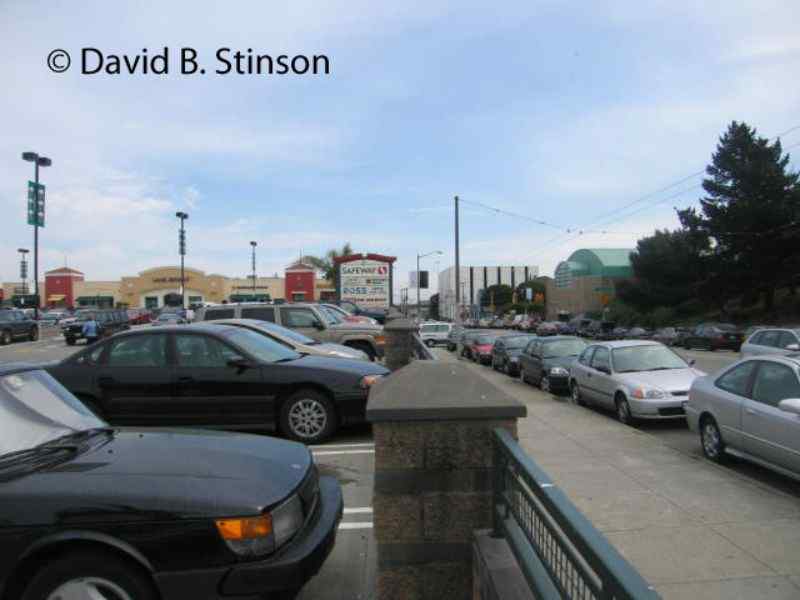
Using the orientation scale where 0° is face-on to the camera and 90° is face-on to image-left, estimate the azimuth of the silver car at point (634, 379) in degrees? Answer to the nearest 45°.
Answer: approximately 315°

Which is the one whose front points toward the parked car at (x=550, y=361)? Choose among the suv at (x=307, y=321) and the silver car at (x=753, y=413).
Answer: the suv

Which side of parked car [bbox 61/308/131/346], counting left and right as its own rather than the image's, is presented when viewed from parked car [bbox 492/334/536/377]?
left

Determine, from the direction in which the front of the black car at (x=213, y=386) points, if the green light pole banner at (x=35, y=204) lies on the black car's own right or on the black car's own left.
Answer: on the black car's own left

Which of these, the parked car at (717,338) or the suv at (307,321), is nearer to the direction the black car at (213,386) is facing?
the parked car

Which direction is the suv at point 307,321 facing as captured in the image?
to the viewer's right

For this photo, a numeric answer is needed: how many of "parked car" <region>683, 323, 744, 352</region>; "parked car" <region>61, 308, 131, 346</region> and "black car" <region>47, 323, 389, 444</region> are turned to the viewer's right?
1

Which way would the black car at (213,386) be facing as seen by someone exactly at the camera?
facing to the right of the viewer

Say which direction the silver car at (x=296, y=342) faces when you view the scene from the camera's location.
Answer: facing to the right of the viewer

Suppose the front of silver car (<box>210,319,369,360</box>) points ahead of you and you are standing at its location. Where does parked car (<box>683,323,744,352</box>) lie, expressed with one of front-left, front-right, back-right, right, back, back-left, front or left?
front-left

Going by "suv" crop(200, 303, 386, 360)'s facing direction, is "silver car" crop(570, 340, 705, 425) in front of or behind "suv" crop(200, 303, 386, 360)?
in front
